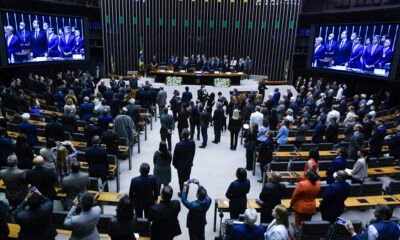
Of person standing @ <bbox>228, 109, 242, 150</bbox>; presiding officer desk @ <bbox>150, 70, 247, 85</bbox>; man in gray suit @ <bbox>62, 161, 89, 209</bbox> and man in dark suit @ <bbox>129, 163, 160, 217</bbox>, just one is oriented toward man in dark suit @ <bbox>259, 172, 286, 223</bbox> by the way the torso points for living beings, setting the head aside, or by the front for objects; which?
the presiding officer desk

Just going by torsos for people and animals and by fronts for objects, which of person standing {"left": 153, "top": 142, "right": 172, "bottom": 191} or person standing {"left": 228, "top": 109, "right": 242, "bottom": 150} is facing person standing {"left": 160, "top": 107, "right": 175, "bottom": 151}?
person standing {"left": 153, "top": 142, "right": 172, "bottom": 191}

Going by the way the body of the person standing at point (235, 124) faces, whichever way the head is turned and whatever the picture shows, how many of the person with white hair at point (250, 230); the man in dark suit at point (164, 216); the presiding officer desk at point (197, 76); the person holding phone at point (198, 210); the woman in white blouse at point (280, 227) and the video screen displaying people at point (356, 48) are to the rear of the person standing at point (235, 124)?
4

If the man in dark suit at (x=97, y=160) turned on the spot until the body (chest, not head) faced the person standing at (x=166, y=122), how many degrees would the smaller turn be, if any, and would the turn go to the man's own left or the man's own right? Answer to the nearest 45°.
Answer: approximately 45° to the man's own right

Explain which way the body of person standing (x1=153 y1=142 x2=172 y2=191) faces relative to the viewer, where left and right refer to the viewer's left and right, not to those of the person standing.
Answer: facing away from the viewer

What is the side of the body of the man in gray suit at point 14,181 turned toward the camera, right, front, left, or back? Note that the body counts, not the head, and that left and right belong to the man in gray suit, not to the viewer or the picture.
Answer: back

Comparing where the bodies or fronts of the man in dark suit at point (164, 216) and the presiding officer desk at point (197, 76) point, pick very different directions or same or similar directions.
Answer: very different directions

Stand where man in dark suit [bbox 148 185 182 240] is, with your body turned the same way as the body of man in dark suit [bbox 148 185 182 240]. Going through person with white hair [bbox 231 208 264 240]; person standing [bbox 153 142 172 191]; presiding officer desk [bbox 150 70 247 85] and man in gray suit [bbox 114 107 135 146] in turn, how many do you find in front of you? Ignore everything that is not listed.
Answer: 3

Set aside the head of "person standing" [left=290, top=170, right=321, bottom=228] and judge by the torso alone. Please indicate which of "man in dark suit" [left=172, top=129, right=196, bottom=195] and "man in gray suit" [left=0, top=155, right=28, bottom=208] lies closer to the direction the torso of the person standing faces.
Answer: the man in dark suit

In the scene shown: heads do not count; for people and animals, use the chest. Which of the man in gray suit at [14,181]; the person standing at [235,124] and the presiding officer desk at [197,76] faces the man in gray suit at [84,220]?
the presiding officer desk

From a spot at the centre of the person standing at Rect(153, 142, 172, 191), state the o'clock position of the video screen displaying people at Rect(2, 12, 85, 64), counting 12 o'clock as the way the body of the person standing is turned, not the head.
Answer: The video screen displaying people is roughly at 11 o'clock from the person standing.

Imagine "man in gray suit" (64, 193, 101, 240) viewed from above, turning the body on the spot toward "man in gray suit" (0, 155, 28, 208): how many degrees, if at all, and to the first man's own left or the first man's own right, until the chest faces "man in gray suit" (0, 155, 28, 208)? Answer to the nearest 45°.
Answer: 0° — they already face them

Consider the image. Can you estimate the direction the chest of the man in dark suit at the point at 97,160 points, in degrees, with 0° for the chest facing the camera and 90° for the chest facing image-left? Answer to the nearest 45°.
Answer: approximately 180°

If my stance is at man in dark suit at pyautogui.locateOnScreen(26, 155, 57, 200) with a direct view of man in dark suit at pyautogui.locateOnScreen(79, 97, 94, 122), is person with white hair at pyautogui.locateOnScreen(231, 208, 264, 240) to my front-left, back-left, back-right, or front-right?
back-right

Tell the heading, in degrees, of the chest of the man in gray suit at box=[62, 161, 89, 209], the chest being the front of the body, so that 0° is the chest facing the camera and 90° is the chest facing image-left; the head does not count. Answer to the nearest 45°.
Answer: approximately 180°

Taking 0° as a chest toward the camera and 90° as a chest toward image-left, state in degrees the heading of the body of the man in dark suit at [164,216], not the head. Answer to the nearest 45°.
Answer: approximately 180°
